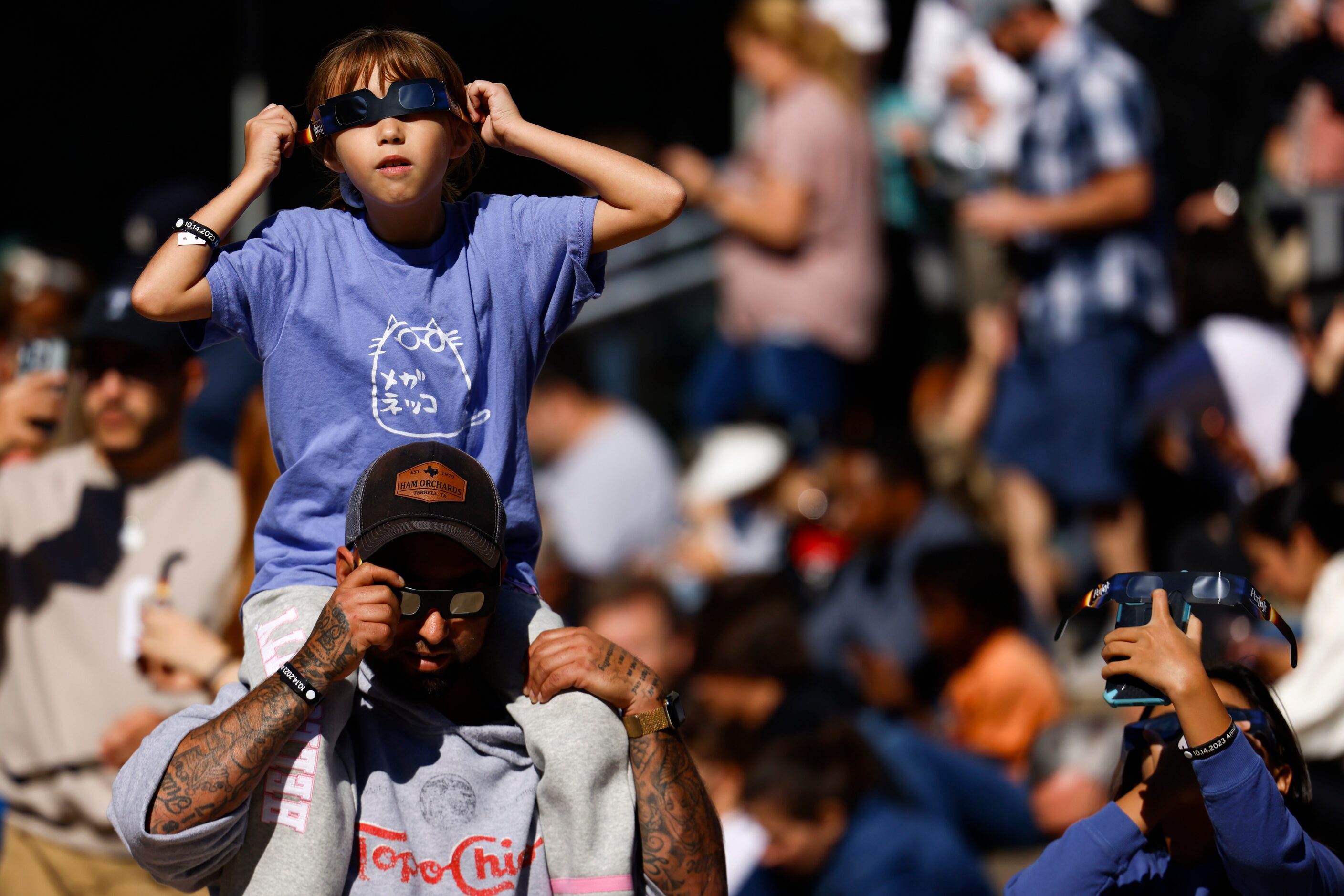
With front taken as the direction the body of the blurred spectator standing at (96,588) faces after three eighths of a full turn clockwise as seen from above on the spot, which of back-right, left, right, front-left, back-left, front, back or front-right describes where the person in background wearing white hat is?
right

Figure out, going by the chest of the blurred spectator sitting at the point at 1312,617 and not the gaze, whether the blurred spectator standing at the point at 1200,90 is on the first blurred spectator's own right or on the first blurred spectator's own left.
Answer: on the first blurred spectator's own right

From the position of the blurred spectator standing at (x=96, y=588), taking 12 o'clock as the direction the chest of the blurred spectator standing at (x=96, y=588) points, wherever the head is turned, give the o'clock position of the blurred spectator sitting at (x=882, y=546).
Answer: the blurred spectator sitting at (x=882, y=546) is roughly at 8 o'clock from the blurred spectator standing at (x=96, y=588).

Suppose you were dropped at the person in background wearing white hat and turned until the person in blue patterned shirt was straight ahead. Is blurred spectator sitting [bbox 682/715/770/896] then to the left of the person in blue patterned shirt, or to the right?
right
